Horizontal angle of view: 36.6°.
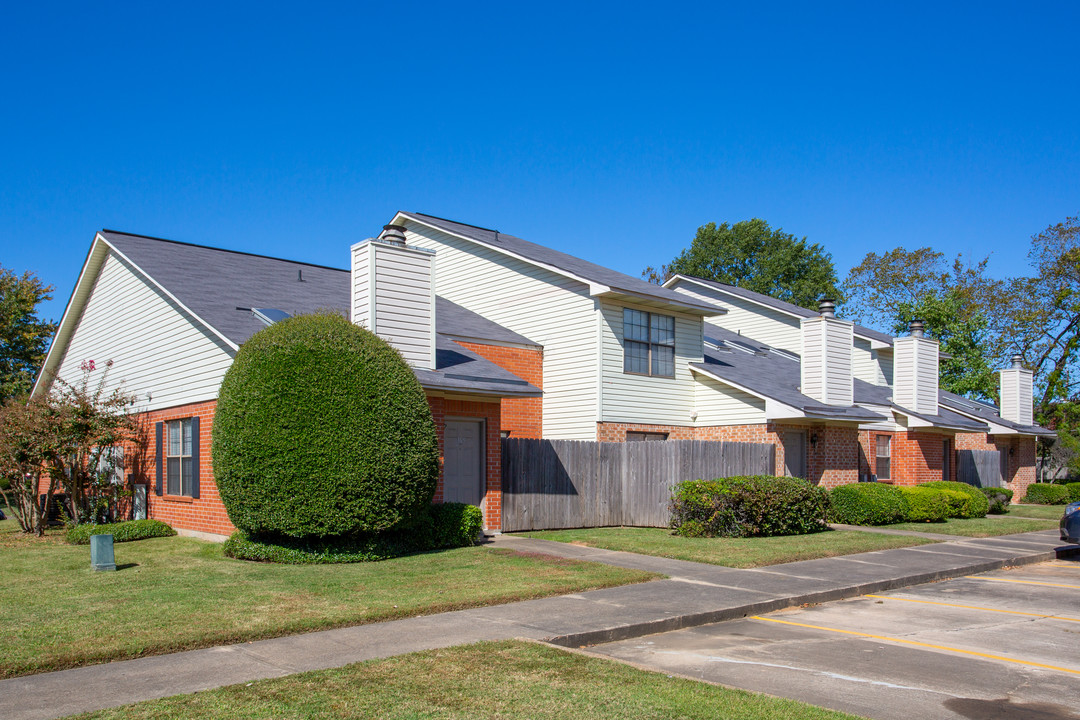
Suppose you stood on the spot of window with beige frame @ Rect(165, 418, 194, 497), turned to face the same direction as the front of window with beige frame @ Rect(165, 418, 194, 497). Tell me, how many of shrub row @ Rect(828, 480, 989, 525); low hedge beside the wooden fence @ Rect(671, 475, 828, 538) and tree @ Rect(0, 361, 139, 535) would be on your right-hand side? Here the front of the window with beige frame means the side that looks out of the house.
1

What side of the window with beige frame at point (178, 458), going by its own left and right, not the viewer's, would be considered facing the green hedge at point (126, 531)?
front

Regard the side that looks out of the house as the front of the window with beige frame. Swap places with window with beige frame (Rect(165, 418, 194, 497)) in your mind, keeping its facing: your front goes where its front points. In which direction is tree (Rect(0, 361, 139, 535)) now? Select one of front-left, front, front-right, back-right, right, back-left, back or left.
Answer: right

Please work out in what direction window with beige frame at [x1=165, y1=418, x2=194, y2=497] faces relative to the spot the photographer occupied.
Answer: facing the viewer and to the left of the viewer

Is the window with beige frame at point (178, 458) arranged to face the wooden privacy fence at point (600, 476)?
no

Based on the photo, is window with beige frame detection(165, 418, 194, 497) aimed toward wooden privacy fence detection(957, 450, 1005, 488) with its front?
no

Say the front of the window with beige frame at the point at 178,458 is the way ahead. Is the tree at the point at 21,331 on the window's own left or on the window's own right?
on the window's own right

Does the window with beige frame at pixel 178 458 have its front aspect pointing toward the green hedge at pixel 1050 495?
no

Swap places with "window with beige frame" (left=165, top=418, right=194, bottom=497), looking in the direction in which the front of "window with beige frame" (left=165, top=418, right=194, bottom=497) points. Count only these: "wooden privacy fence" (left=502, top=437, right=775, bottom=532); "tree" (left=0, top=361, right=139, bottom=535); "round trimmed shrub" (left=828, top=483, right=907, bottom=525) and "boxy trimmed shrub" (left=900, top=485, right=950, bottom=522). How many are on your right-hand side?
1
